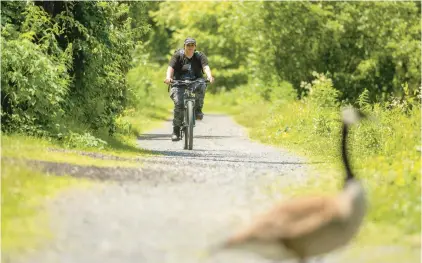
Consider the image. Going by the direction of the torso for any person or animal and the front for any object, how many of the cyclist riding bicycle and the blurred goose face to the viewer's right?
1

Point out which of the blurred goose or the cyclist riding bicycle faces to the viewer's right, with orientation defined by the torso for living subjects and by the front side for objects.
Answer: the blurred goose

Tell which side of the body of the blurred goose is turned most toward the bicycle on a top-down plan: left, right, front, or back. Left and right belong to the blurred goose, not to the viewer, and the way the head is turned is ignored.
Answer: left

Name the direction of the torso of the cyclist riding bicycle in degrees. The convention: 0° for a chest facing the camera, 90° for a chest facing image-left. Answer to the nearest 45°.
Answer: approximately 0°

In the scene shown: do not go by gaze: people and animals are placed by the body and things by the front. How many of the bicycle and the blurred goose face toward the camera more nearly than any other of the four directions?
1

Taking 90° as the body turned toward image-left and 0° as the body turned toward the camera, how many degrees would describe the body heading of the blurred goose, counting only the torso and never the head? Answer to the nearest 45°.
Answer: approximately 270°

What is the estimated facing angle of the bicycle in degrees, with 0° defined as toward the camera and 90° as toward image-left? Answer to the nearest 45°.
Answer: approximately 0°

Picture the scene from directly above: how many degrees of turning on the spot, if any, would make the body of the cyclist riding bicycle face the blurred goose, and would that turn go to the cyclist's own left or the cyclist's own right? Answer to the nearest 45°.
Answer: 0° — they already face it

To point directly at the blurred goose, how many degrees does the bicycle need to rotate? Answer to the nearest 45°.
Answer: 0° — it already faces it

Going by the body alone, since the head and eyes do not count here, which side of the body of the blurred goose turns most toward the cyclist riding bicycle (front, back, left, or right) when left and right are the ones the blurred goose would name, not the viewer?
left
